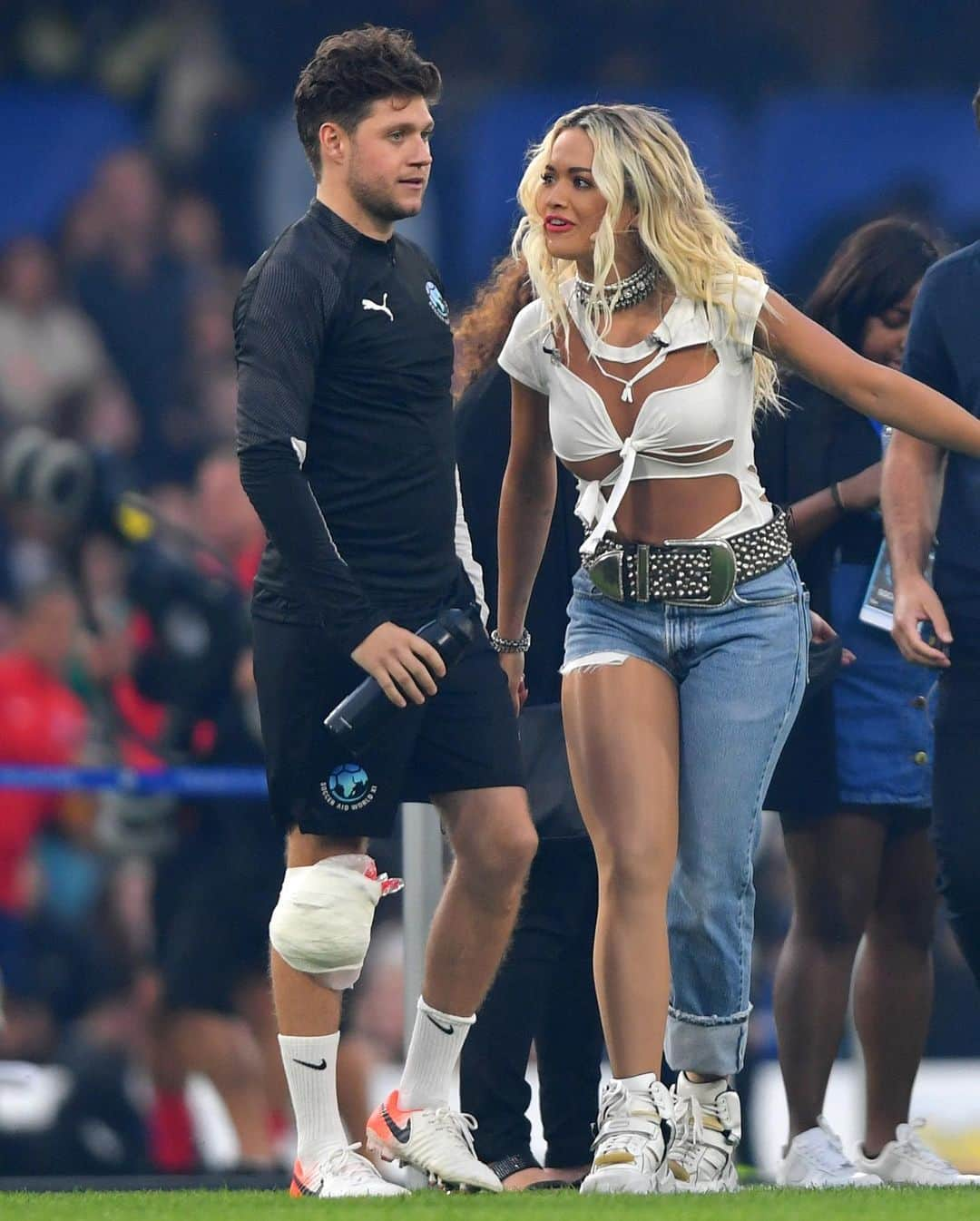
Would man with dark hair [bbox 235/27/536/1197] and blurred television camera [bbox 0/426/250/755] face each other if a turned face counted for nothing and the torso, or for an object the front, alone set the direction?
no

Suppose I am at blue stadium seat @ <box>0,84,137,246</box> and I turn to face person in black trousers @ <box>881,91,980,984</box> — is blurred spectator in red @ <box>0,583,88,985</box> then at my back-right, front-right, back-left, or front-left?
front-right

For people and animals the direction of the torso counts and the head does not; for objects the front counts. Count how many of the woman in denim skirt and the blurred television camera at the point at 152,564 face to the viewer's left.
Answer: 1

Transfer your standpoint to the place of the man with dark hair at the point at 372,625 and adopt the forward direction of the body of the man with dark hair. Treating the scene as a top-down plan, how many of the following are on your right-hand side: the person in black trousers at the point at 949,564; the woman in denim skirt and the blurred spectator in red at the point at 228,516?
0

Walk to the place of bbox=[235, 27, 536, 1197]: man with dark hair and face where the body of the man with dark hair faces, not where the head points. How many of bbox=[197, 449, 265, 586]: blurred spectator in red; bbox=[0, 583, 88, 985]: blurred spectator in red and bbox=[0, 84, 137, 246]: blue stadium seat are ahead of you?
0

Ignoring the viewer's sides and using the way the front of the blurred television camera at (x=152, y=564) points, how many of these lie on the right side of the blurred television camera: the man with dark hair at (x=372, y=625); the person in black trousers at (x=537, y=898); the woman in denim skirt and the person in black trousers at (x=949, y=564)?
0

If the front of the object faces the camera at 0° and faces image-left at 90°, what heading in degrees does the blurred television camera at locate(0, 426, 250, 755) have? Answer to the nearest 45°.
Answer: approximately 90°

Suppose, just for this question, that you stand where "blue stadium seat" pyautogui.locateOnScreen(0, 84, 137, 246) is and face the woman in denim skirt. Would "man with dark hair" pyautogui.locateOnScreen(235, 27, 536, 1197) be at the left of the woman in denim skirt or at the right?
right

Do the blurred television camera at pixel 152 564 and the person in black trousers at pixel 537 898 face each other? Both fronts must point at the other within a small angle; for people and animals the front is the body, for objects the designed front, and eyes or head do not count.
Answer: no

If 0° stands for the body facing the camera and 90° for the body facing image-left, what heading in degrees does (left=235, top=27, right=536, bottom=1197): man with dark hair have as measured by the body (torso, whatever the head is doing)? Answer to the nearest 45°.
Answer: approximately 315°

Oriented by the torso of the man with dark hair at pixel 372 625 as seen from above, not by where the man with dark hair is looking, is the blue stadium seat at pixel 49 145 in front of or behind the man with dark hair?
behind
